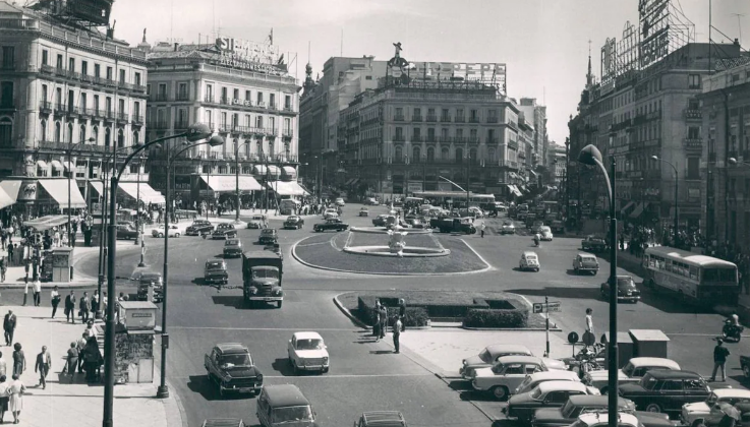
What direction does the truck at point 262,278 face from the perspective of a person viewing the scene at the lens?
facing the viewer

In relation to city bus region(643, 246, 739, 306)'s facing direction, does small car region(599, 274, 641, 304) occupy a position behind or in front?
in front

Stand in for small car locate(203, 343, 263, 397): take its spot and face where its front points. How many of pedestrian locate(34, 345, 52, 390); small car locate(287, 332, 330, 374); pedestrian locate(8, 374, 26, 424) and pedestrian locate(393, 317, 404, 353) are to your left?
2

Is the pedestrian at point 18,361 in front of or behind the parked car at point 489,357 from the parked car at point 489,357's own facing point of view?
in front

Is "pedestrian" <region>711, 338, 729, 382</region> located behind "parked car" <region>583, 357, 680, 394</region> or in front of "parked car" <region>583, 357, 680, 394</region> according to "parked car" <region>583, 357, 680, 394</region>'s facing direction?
behind

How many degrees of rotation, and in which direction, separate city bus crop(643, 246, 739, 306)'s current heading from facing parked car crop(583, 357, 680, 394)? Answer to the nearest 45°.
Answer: approximately 135° to its left

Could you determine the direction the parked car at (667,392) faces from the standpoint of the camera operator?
facing the viewer and to the left of the viewer

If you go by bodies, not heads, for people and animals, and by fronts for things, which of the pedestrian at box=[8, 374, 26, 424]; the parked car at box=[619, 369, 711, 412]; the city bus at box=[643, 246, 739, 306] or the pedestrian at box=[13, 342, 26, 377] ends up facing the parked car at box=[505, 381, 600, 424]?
the parked car at box=[619, 369, 711, 412]

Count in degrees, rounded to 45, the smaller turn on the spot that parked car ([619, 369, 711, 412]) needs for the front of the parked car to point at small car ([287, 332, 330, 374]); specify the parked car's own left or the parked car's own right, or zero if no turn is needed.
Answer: approximately 45° to the parked car's own right

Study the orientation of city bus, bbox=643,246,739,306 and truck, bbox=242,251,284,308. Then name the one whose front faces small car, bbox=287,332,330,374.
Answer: the truck

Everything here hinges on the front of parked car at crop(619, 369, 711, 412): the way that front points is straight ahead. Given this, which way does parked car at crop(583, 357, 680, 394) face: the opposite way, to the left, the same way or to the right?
the same way

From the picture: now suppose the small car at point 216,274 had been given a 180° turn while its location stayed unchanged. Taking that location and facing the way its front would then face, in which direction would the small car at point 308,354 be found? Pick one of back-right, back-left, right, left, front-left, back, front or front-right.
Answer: back

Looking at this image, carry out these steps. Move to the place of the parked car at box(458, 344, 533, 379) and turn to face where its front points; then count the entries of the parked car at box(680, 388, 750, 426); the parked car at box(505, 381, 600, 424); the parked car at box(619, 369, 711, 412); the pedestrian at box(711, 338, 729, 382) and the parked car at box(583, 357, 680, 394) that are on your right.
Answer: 0

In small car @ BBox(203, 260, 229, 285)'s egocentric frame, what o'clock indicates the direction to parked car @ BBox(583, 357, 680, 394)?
The parked car is roughly at 11 o'clock from the small car.
